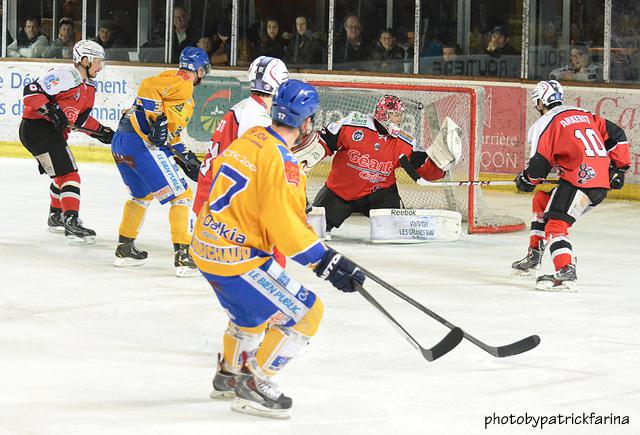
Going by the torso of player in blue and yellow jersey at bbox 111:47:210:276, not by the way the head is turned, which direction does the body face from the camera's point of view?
to the viewer's right

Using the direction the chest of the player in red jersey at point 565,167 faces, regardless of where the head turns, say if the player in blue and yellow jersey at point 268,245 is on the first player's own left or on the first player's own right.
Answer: on the first player's own left

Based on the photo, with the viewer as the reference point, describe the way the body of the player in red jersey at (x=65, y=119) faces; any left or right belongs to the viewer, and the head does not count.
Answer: facing the viewer and to the right of the viewer

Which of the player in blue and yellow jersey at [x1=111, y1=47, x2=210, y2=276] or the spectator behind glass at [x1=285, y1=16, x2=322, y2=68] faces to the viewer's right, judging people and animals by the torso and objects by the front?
the player in blue and yellow jersey

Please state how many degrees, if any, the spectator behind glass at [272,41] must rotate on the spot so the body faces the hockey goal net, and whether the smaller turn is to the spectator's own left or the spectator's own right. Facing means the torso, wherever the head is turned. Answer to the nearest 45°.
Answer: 0° — they already face it

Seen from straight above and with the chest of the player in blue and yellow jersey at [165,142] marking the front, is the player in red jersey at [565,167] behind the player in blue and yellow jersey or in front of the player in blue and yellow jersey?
in front

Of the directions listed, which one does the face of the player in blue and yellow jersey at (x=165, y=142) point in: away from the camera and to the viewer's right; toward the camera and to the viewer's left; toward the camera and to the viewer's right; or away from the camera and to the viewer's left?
away from the camera and to the viewer's right

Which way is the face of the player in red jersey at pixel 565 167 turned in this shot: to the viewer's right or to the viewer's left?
to the viewer's left

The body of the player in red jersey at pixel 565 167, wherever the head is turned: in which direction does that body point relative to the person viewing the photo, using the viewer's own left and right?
facing away from the viewer and to the left of the viewer
